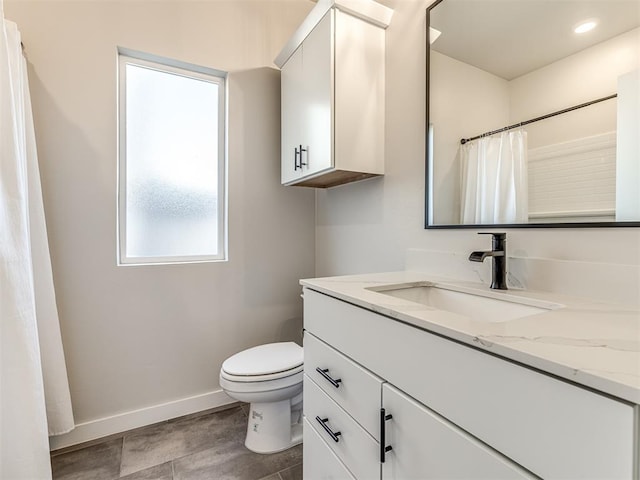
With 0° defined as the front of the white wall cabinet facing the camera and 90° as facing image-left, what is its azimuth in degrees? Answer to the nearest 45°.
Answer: approximately 45°

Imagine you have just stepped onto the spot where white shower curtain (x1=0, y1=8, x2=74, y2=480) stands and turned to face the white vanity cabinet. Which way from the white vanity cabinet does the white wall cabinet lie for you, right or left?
left

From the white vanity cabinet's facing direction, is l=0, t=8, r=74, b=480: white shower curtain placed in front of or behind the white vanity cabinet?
in front

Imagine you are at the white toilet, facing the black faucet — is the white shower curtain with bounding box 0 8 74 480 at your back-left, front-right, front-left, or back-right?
back-right

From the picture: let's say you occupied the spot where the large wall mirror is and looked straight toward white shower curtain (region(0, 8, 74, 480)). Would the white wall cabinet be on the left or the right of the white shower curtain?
right

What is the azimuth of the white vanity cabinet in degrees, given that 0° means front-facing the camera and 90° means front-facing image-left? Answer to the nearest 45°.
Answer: approximately 45°

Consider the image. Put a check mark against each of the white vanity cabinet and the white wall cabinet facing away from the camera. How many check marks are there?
0

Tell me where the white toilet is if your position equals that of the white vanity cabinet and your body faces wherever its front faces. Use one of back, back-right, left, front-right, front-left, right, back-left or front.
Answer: right
